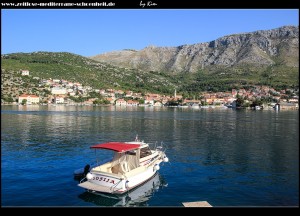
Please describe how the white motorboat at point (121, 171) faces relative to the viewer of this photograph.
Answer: facing away from the viewer and to the right of the viewer
